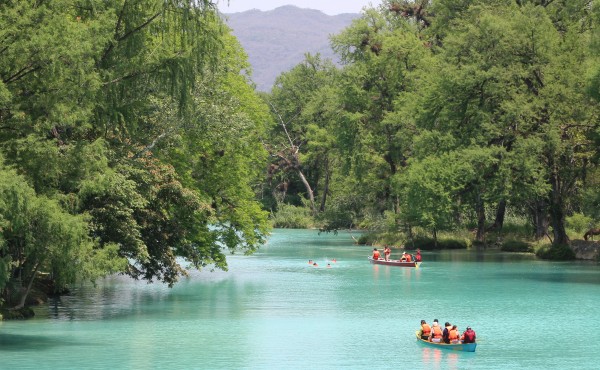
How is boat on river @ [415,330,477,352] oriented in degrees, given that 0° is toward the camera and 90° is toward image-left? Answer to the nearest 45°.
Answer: approximately 90°
